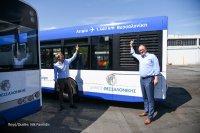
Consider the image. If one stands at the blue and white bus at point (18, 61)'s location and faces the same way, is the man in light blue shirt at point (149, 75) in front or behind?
in front

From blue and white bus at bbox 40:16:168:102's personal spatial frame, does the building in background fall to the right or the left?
on its right

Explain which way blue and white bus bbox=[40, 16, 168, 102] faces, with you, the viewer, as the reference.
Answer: facing away from the viewer and to the left of the viewer

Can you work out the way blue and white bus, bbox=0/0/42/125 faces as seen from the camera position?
facing the viewer and to the right of the viewer

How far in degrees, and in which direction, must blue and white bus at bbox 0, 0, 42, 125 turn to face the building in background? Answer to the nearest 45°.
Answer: approximately 90° to its left

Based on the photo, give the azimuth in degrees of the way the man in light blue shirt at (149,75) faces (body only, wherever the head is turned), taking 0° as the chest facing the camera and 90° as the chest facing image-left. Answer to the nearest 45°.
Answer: approximately 45°

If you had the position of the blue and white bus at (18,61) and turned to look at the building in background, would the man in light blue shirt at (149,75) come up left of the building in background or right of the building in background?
right

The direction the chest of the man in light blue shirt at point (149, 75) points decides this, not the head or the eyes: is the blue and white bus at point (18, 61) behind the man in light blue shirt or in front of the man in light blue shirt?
in front

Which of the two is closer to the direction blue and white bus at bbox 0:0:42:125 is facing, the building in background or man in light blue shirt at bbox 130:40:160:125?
the man in light blue shirt

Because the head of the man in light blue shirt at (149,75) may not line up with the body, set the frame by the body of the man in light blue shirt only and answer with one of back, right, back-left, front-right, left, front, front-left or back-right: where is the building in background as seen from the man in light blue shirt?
back-right

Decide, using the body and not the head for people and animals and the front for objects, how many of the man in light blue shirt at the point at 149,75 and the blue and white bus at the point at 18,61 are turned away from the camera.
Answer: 0

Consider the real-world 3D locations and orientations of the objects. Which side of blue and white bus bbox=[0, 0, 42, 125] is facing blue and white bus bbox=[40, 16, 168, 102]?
left

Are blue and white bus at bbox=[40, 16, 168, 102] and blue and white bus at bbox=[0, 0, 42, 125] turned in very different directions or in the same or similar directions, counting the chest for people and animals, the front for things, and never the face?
very different directions
